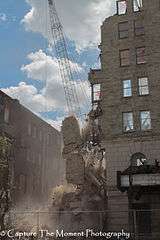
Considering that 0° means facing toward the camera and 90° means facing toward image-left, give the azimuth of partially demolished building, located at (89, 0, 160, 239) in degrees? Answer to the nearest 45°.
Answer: approximately 0°
